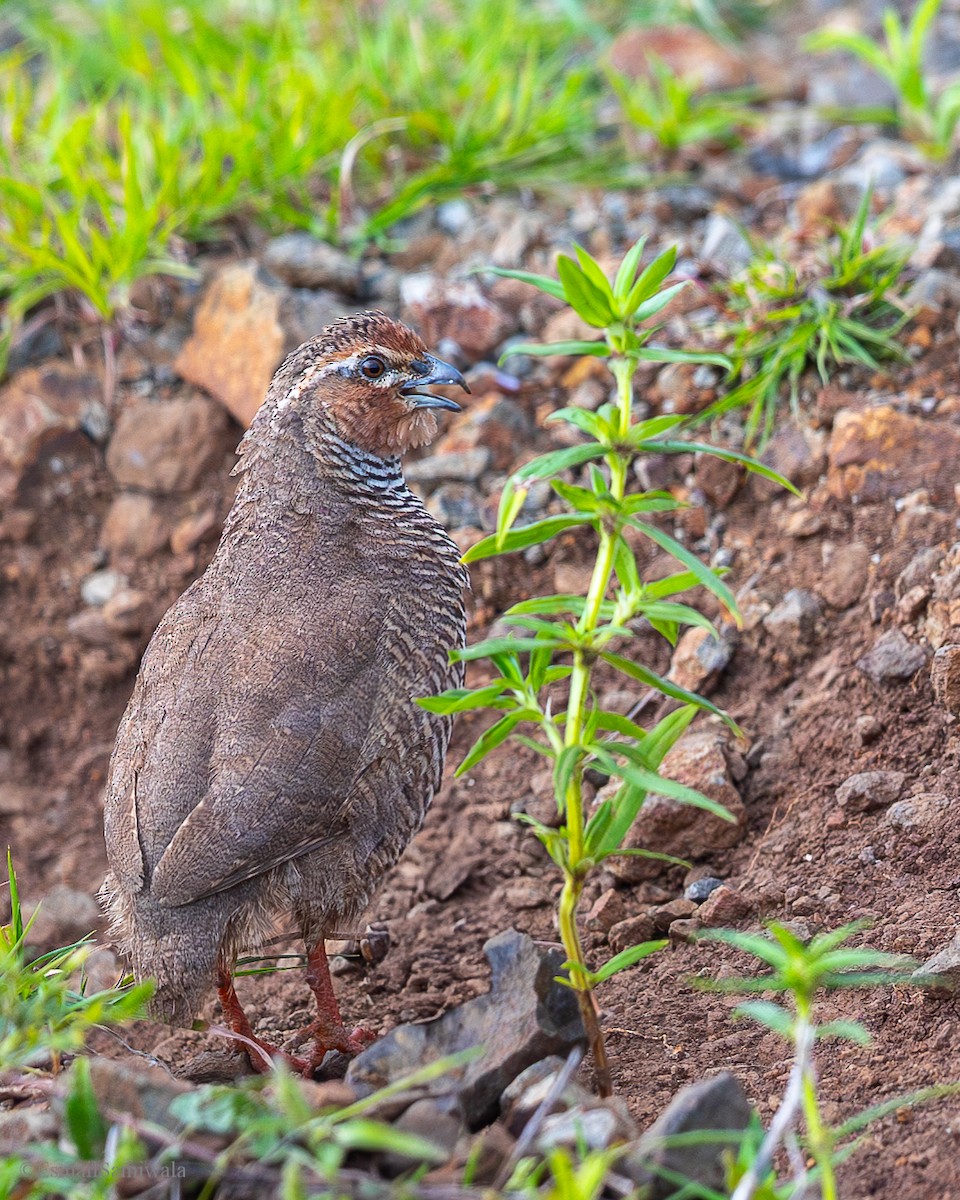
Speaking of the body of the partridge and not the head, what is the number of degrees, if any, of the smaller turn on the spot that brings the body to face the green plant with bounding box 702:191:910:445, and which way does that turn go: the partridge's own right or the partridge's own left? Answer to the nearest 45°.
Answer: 0° — it already faces it

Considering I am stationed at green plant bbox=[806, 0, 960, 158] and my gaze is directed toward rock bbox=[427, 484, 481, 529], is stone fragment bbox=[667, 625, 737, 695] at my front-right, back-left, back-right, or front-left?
front-left

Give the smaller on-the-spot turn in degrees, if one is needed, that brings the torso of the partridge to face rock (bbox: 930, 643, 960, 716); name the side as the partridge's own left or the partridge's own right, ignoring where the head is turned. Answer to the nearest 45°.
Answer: approximately 45° to the partridge's own right

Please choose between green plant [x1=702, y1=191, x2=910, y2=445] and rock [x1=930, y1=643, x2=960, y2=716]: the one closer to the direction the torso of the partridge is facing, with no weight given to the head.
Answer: the green plant

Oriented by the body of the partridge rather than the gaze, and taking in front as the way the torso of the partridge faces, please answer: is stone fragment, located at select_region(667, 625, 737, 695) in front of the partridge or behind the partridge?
in front

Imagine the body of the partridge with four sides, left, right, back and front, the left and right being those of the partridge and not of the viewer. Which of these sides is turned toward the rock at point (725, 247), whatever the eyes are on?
front

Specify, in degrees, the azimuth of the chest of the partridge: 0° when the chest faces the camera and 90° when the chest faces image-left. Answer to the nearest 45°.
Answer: approximately 225°

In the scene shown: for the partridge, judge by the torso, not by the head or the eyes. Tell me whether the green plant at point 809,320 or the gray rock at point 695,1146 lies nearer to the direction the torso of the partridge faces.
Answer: the green plant
